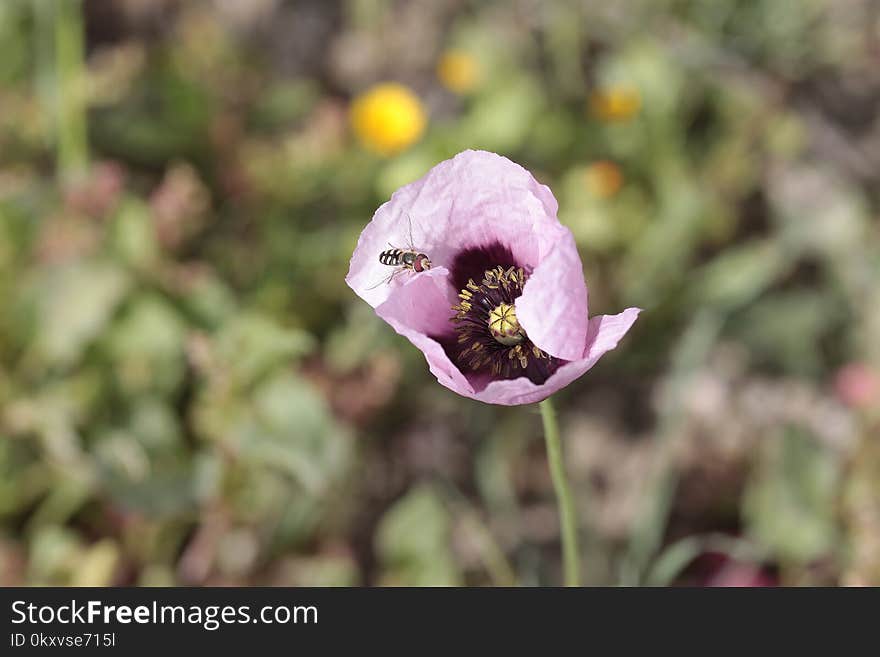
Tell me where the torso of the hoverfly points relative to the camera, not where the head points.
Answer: to the viewer's right

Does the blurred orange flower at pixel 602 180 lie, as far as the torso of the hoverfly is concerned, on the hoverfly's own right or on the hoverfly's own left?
on the hoverfly's own left
